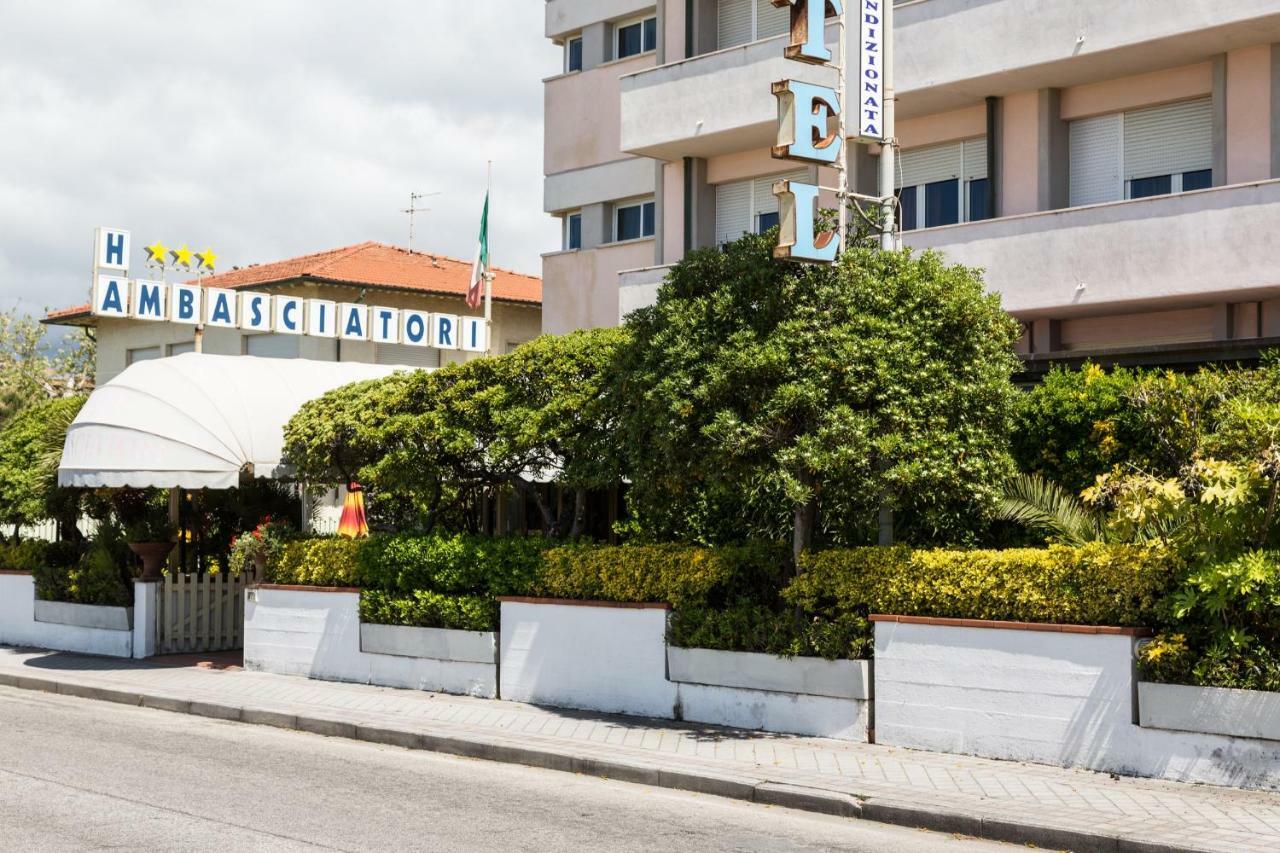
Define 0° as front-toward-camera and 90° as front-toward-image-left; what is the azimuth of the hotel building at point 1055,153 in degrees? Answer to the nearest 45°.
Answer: approximately 45°

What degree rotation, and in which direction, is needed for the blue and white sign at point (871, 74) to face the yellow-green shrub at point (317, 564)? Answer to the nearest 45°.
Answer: approximately 90° to its right

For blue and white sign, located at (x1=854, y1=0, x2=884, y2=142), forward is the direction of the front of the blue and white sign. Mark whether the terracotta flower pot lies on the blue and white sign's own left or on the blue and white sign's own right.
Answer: on the blue and white sign's own right

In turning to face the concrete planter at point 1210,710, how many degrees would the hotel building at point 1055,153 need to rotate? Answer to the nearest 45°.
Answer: approximately 45° to its left

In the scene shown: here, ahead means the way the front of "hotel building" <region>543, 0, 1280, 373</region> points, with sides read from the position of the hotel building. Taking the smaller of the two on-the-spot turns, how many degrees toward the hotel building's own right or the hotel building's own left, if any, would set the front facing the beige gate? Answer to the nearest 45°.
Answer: approximately 45° to the hotel building's own right

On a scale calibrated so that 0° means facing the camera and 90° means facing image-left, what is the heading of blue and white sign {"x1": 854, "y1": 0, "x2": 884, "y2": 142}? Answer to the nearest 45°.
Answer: approximately 0°
